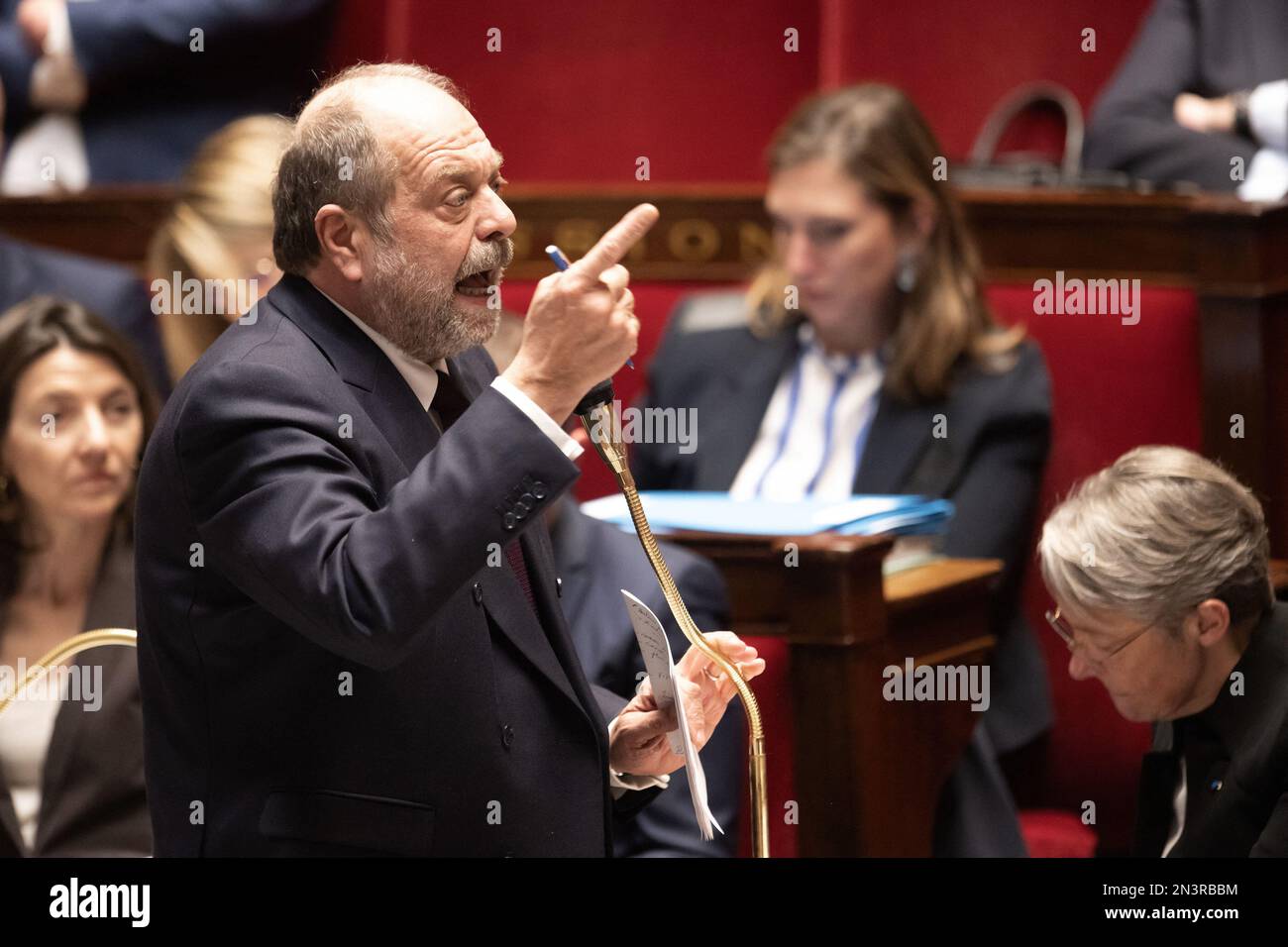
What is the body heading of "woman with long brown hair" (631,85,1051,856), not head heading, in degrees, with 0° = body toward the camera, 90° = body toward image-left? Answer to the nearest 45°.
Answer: approximately 45°

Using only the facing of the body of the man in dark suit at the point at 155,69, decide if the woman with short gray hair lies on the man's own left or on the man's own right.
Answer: on the man's own left

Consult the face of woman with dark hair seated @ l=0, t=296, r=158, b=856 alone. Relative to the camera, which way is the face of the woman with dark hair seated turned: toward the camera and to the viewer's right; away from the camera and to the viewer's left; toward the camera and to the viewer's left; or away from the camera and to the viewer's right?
toward the camera and to the viewer's right

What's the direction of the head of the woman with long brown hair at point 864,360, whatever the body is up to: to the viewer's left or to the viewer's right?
to the viewer's left

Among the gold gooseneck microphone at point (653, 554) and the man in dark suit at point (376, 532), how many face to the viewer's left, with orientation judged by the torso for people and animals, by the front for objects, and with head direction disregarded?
1

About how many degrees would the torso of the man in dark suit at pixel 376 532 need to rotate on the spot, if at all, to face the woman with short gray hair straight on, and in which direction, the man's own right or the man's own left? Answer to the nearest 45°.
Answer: approximately 45° to the man's own left

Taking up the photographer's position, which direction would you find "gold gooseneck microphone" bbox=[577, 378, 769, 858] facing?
facing to the left of the viewer

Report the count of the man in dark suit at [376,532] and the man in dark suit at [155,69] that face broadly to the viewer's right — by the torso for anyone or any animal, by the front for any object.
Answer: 1

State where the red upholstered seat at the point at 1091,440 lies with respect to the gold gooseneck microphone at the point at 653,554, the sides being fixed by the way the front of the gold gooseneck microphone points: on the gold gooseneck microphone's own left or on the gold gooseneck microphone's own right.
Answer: on the gold gooseneck microphone's own right

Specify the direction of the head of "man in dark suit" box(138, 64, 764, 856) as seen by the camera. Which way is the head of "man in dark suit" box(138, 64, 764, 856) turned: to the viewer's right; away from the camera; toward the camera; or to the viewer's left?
to the viewer's right

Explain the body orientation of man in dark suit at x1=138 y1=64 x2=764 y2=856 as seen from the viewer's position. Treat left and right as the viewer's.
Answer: facing to the right of the viewer
